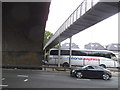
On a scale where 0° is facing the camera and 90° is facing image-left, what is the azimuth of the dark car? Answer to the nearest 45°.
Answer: approximately 90°

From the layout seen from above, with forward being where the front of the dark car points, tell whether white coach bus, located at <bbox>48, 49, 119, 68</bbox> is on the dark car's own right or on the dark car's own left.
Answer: on the dark car's own right

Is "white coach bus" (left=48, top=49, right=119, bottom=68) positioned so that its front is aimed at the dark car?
no
